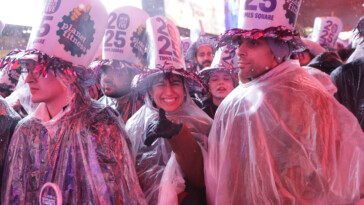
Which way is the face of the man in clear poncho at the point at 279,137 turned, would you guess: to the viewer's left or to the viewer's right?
to the viewer's left

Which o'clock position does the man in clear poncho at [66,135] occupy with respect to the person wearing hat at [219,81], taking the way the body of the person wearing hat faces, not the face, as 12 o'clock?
The man in clear poncho is roughly at 1 o'clock from the person wearing hat.

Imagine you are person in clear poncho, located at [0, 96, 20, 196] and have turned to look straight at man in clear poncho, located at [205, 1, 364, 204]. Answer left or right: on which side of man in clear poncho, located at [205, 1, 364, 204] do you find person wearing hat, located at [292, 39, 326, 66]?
left

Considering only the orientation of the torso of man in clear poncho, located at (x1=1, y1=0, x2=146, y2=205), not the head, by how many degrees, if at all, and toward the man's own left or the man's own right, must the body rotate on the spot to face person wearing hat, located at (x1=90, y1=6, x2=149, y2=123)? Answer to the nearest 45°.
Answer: approximately 180°

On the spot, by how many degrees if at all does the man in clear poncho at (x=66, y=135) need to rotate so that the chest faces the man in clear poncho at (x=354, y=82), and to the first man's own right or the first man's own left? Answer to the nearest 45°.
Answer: approximately 135° to the first man's own left

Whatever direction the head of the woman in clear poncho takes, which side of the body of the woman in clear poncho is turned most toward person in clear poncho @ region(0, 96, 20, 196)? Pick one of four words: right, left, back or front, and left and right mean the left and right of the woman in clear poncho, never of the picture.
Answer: right
